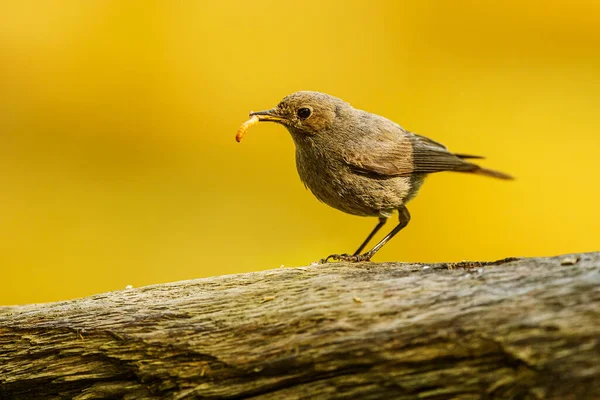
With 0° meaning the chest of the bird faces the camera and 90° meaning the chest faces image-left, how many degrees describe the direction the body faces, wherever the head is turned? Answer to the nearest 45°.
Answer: approximately 90°
